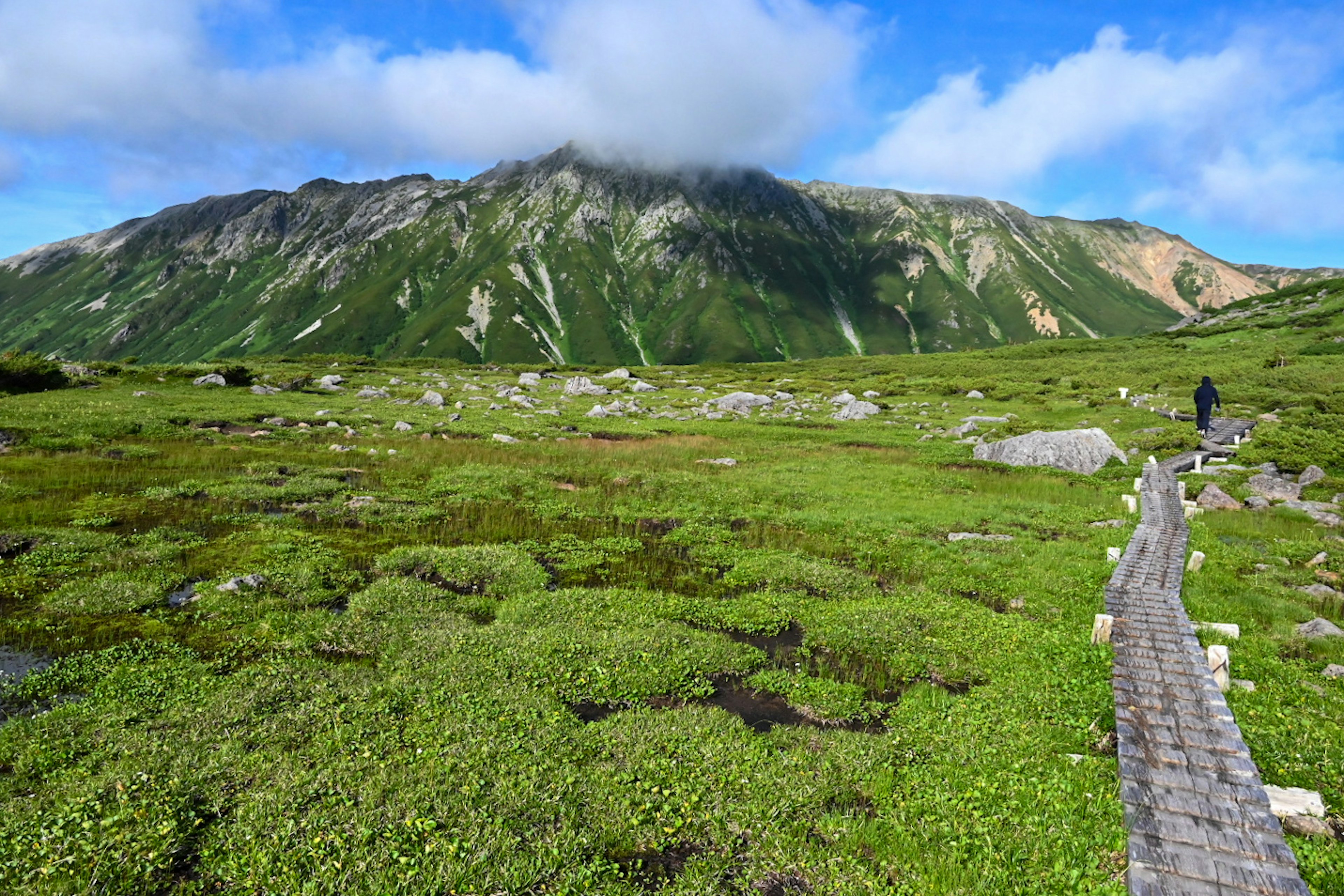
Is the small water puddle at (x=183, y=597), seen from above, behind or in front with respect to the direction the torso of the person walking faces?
behind

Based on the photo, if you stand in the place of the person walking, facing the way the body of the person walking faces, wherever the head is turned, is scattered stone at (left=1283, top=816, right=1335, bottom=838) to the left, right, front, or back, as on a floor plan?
back

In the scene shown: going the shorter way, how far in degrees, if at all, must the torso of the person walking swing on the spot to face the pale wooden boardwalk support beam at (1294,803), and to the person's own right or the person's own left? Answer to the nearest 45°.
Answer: approximately 180°

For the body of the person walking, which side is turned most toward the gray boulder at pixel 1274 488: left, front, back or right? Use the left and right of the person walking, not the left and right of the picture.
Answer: back

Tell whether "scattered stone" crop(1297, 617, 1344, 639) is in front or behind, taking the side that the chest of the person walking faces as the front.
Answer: behind

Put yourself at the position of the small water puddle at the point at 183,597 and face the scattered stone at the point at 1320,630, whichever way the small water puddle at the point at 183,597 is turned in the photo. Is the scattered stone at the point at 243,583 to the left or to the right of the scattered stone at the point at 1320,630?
left

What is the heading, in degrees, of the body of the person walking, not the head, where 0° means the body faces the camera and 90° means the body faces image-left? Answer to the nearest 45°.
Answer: approximately 180°

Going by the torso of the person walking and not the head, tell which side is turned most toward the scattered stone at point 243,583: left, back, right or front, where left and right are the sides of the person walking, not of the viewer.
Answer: back

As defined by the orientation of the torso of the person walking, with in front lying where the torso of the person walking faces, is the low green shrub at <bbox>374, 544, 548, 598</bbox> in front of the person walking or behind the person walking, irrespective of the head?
behind

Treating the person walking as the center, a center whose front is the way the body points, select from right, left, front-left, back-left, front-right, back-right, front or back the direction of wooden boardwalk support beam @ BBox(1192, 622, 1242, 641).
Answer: back
